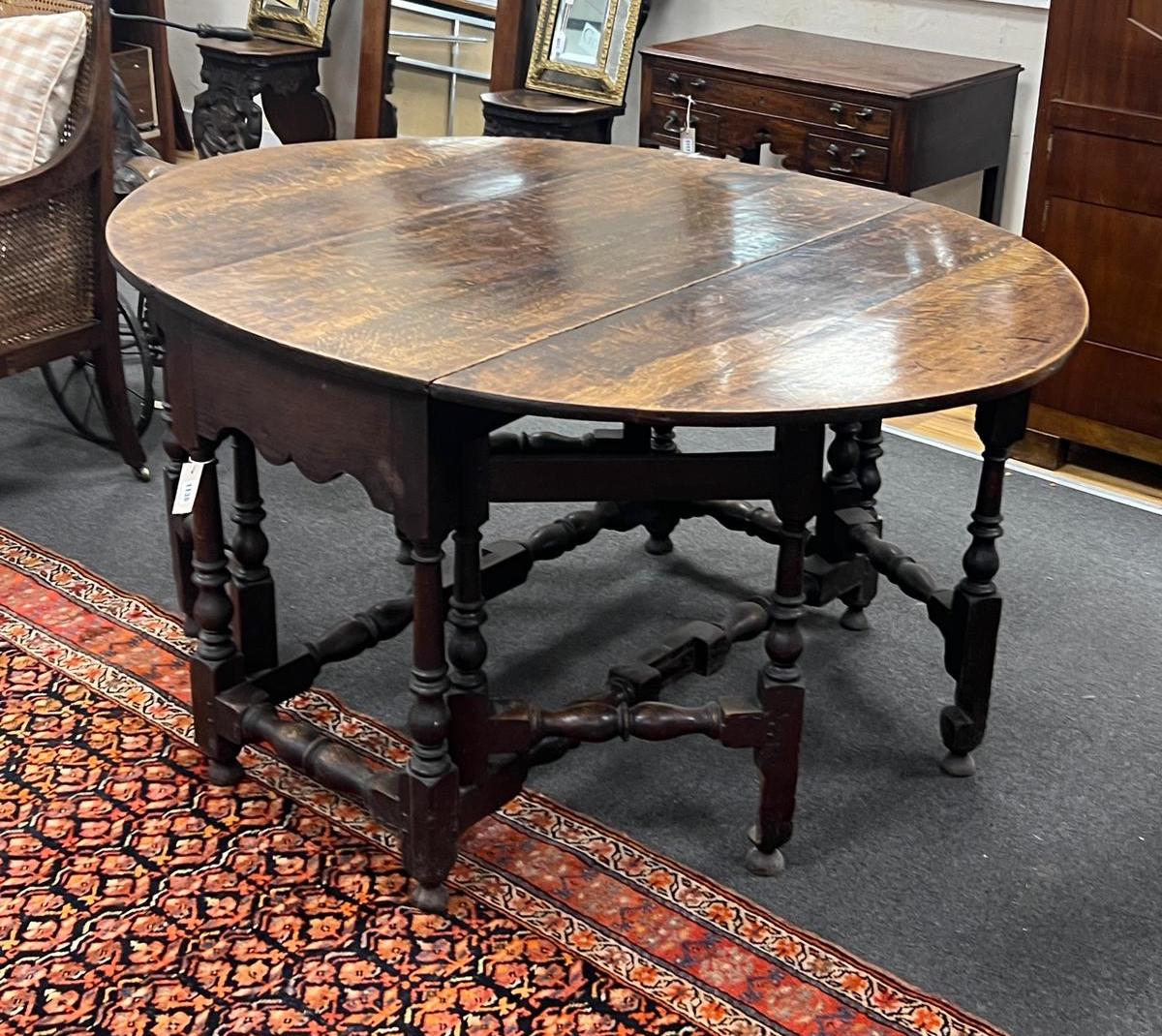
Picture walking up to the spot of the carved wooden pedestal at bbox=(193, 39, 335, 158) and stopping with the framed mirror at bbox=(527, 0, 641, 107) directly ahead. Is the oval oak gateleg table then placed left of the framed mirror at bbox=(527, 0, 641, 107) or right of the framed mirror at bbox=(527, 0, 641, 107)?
right

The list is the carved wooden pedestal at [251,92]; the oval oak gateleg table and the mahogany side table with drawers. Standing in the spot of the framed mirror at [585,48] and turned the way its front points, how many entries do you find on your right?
1

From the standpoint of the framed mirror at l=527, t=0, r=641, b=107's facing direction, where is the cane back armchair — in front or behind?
in front

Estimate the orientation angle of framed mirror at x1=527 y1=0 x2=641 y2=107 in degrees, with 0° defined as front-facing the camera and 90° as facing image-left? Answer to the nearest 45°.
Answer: approximately 45°

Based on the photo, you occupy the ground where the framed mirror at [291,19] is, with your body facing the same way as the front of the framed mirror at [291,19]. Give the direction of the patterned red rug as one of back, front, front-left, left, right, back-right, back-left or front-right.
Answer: front-left

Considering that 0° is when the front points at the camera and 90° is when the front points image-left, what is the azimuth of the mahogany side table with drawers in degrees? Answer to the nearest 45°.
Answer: approximately 45°

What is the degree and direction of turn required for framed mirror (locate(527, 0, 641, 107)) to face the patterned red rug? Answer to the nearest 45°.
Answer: approximately 45° to its left

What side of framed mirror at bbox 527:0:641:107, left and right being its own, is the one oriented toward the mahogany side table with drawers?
left

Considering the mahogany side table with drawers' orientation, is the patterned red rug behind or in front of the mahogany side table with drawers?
in front

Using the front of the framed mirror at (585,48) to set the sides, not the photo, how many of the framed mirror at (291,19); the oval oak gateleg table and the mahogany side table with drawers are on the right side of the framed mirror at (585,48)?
1

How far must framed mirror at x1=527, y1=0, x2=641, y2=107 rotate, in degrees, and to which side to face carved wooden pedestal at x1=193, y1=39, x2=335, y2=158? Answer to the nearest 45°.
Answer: approximately 90° to its right

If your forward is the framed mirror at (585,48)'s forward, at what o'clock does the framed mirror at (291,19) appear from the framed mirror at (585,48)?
the framed mirror at (291,19) is roughly at 3 o'clock from the framed mirror at (585,48).
